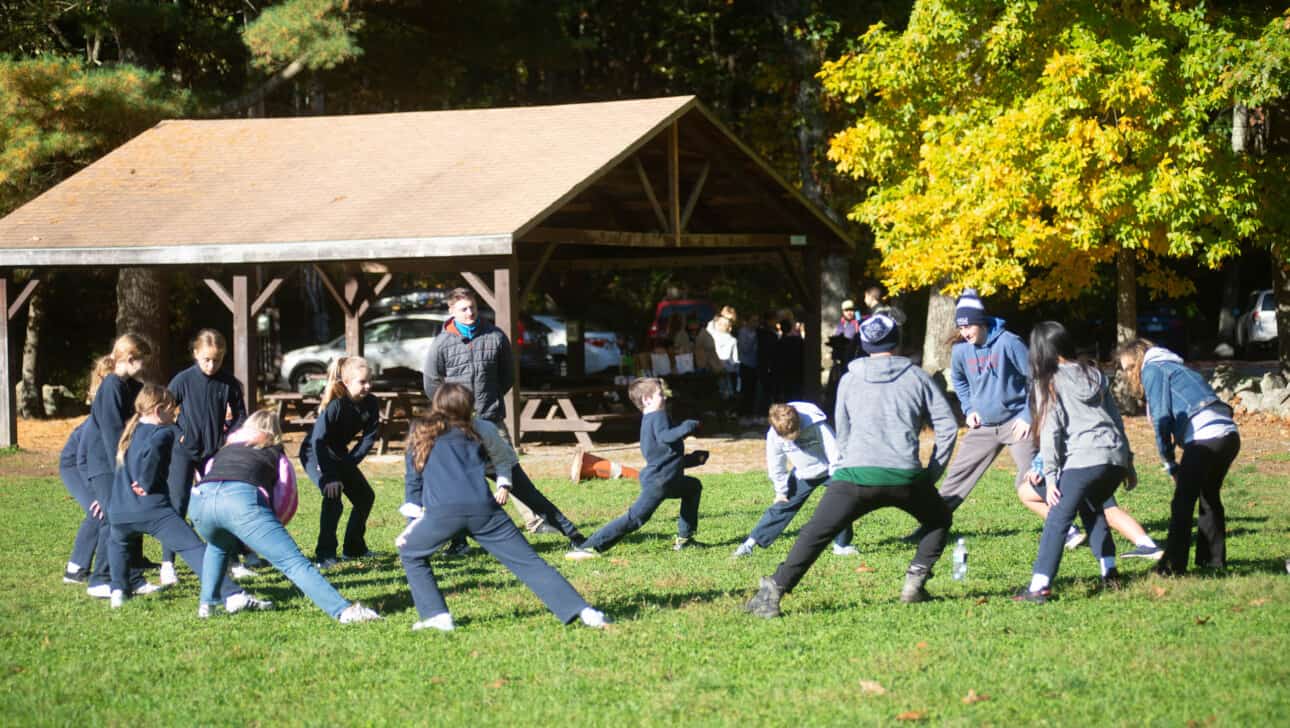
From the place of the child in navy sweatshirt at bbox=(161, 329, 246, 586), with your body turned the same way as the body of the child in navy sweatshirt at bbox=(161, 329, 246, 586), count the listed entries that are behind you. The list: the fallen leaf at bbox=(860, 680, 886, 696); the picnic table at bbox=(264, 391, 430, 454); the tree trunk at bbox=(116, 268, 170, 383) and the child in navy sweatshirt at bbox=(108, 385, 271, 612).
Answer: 2

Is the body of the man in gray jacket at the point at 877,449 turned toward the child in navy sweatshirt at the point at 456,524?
no

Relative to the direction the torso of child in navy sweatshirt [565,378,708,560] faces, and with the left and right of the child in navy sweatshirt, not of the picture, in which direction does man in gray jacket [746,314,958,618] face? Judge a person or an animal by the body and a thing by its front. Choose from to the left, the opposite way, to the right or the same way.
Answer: to the left

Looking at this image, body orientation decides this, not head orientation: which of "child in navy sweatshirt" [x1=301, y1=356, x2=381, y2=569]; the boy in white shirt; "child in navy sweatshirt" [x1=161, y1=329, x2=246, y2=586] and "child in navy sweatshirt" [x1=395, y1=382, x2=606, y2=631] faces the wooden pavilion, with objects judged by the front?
"child in navy sweatshirt" [x1=395, y1=382, x2=606, y2=631]

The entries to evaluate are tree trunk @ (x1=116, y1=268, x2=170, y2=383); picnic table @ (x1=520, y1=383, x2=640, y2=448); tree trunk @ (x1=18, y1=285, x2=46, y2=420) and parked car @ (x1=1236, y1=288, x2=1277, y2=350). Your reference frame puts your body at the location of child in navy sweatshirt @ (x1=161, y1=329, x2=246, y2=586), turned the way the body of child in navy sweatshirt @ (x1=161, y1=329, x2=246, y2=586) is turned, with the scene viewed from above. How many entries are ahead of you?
0

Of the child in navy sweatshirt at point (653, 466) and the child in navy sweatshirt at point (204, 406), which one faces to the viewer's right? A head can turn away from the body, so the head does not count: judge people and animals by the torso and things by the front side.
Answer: the child in navy sweatshirt at point (653, 466)

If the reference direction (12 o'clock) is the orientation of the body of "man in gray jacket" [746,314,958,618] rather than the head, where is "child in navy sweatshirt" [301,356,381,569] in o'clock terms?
The child in navy sweatshirt is roughly at 10 o'clock from the man in gray jacket.

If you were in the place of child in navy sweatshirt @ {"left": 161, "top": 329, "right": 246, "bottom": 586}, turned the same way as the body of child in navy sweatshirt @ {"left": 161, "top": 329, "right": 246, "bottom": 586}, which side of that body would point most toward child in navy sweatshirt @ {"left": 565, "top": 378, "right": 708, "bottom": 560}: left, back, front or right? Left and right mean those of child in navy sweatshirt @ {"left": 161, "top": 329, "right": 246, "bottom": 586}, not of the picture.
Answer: left

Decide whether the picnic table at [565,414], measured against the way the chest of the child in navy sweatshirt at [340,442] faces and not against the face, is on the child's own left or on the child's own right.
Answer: on the child's own left

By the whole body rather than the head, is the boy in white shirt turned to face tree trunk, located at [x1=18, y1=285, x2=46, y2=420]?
no

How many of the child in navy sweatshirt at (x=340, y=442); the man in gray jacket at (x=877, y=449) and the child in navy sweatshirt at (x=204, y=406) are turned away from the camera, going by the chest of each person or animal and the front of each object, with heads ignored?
1

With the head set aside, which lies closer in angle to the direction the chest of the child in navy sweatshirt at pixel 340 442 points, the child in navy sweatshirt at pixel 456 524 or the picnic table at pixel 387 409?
the child in navy sweatshirt

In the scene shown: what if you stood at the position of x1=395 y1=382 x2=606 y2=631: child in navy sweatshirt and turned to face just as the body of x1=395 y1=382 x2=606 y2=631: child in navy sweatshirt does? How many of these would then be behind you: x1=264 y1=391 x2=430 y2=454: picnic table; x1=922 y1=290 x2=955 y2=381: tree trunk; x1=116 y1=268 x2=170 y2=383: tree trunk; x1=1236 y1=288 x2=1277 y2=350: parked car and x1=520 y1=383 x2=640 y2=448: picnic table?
0

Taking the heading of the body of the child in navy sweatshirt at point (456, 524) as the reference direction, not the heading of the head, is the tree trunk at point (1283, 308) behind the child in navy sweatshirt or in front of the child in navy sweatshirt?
in front

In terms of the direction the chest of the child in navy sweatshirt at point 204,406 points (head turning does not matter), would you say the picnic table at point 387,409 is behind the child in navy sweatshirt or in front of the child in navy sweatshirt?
behind

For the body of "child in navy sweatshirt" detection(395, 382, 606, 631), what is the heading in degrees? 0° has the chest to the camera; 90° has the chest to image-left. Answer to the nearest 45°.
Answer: approximately 180°

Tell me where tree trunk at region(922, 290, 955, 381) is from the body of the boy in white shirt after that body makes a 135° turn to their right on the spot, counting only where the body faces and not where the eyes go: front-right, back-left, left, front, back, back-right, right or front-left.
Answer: front-right

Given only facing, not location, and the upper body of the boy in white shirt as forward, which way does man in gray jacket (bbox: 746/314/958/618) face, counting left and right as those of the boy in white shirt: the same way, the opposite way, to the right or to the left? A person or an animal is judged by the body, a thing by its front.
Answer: the opposite way

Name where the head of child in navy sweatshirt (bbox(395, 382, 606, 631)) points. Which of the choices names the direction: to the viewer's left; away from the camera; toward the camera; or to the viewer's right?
away from the camera

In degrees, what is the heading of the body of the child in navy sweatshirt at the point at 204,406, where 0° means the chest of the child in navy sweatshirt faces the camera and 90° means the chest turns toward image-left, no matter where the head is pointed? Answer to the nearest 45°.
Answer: approximately 0°

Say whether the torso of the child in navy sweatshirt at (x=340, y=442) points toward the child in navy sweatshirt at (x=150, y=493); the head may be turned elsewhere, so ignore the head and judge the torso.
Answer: no
